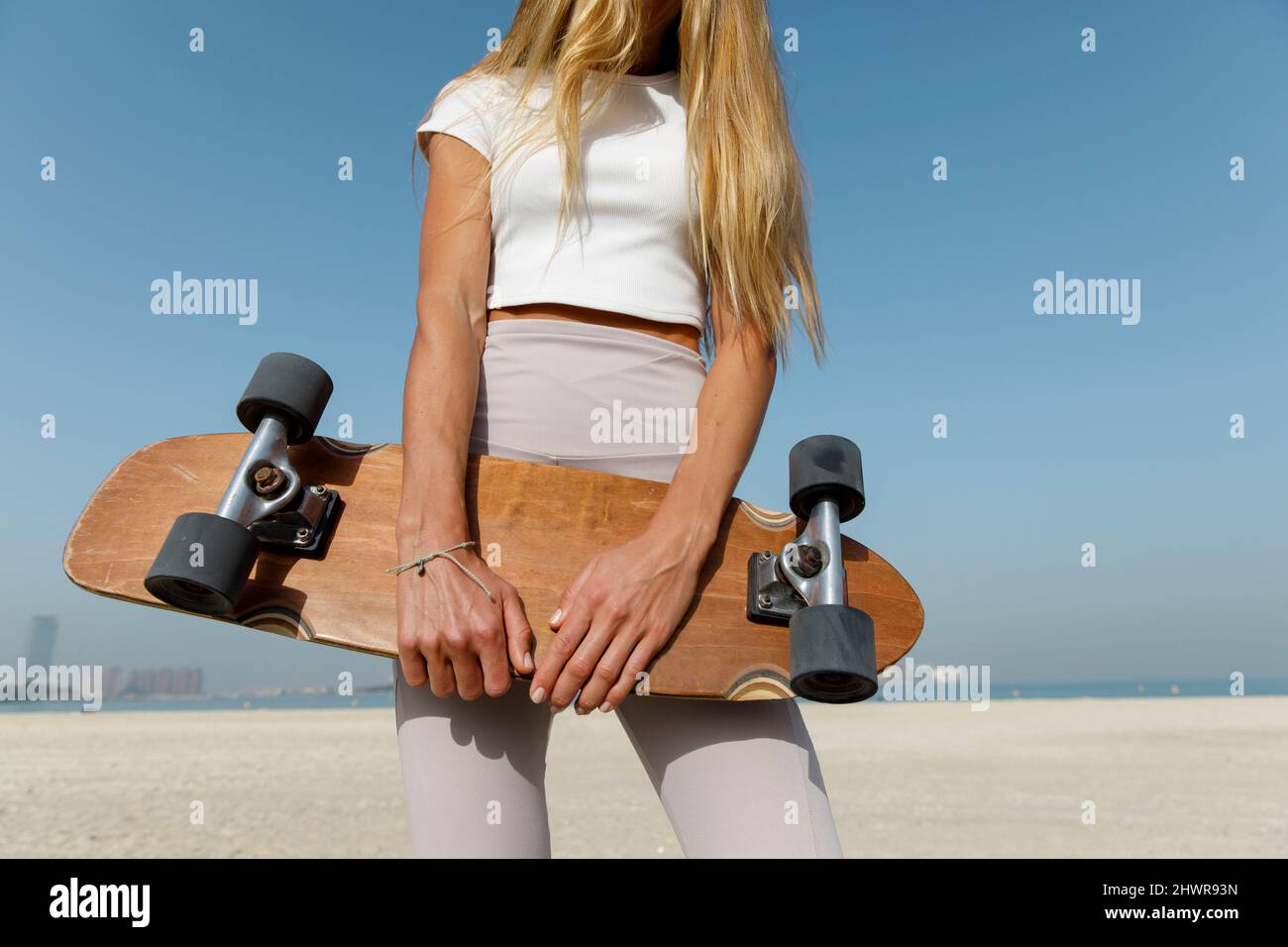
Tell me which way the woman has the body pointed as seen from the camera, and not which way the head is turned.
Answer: toward the camera
